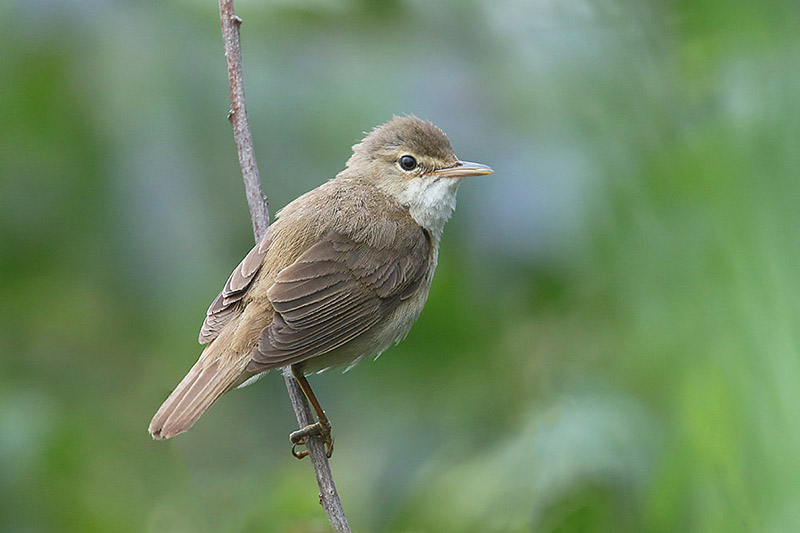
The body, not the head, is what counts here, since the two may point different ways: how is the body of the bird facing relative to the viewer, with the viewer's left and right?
facing away from the viewer and to the right of the viewer
